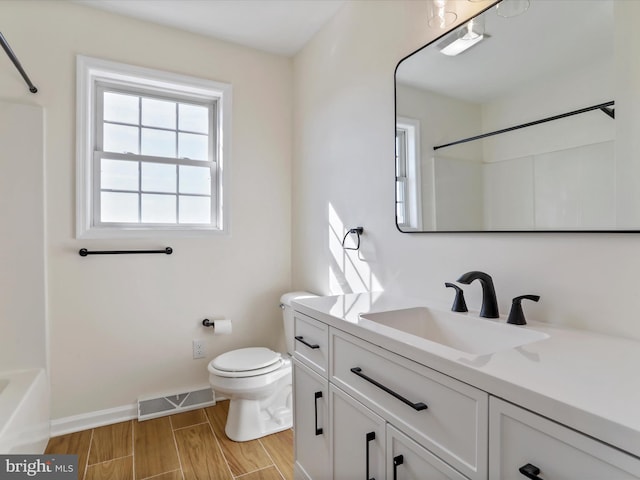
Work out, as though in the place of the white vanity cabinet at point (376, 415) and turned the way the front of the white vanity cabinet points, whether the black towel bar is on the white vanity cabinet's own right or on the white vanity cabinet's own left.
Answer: on the white vanity cabinet's own right

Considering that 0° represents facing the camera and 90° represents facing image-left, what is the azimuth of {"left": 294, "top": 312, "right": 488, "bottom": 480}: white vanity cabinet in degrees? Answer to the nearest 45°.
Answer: approximately 45°
